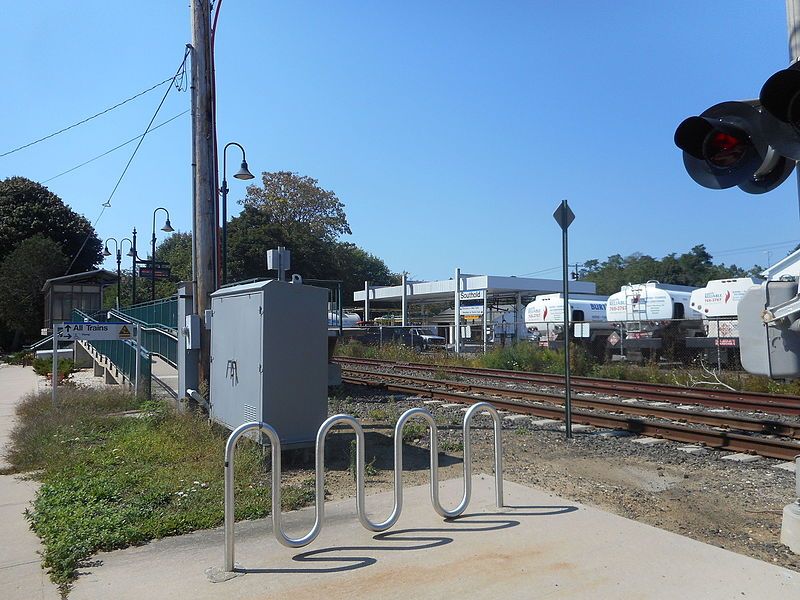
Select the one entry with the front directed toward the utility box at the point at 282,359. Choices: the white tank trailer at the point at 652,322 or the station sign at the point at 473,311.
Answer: the station sign

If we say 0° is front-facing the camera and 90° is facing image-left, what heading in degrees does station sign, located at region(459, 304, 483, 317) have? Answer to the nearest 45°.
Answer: approximately 0°

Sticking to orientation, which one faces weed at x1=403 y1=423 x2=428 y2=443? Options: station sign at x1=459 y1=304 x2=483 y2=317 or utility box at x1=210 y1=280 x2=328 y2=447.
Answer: the station sign

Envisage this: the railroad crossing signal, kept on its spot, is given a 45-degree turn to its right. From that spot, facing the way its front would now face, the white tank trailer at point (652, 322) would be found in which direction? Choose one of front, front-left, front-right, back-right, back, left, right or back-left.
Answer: right

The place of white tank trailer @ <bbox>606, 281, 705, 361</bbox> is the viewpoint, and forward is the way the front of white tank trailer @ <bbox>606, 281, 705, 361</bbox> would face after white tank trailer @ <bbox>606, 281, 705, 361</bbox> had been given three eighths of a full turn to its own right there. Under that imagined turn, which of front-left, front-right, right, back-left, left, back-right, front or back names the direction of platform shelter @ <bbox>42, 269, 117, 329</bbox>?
right

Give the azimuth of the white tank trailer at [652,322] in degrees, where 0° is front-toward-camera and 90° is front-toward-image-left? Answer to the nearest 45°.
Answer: approximately 225°

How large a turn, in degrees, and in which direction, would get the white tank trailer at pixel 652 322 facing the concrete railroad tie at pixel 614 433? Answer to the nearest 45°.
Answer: approximately 135° to its right

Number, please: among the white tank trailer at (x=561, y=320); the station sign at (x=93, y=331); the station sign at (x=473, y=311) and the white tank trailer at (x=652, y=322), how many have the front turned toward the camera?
2

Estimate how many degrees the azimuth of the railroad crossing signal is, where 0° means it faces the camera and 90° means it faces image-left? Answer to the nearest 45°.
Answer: approximately 45°

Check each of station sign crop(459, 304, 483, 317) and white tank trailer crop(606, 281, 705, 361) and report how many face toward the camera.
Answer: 1

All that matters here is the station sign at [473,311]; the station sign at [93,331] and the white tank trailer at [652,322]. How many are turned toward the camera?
2
